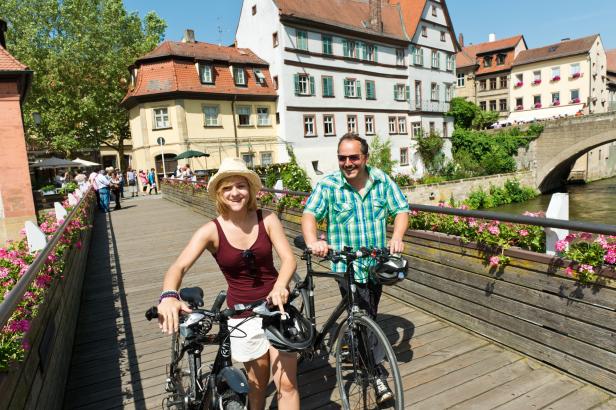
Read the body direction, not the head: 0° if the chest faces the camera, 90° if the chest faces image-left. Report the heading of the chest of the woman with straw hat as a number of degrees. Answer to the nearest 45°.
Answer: approximately 0°

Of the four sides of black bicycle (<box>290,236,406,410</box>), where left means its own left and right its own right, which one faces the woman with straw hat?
right

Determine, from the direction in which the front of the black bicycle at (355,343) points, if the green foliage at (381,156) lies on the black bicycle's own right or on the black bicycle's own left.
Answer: on the black bicycle's own left

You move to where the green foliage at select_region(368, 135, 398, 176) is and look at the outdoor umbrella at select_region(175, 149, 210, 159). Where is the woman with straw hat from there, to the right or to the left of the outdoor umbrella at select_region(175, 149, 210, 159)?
left

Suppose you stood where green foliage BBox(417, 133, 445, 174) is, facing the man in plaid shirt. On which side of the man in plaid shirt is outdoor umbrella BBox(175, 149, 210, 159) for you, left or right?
right

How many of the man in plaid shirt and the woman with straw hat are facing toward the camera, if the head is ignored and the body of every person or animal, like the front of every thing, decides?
2

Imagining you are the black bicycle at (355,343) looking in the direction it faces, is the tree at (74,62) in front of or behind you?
behind

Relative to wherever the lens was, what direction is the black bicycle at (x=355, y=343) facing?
facing the viewer and to the right of the viewer

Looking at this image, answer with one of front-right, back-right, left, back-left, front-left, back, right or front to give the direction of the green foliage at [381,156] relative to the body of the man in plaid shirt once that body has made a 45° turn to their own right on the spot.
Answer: back-right

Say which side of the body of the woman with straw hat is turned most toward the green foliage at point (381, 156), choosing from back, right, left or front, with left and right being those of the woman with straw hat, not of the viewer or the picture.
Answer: back

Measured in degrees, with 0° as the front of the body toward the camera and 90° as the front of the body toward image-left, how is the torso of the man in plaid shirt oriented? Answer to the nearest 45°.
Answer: approximately 0°
